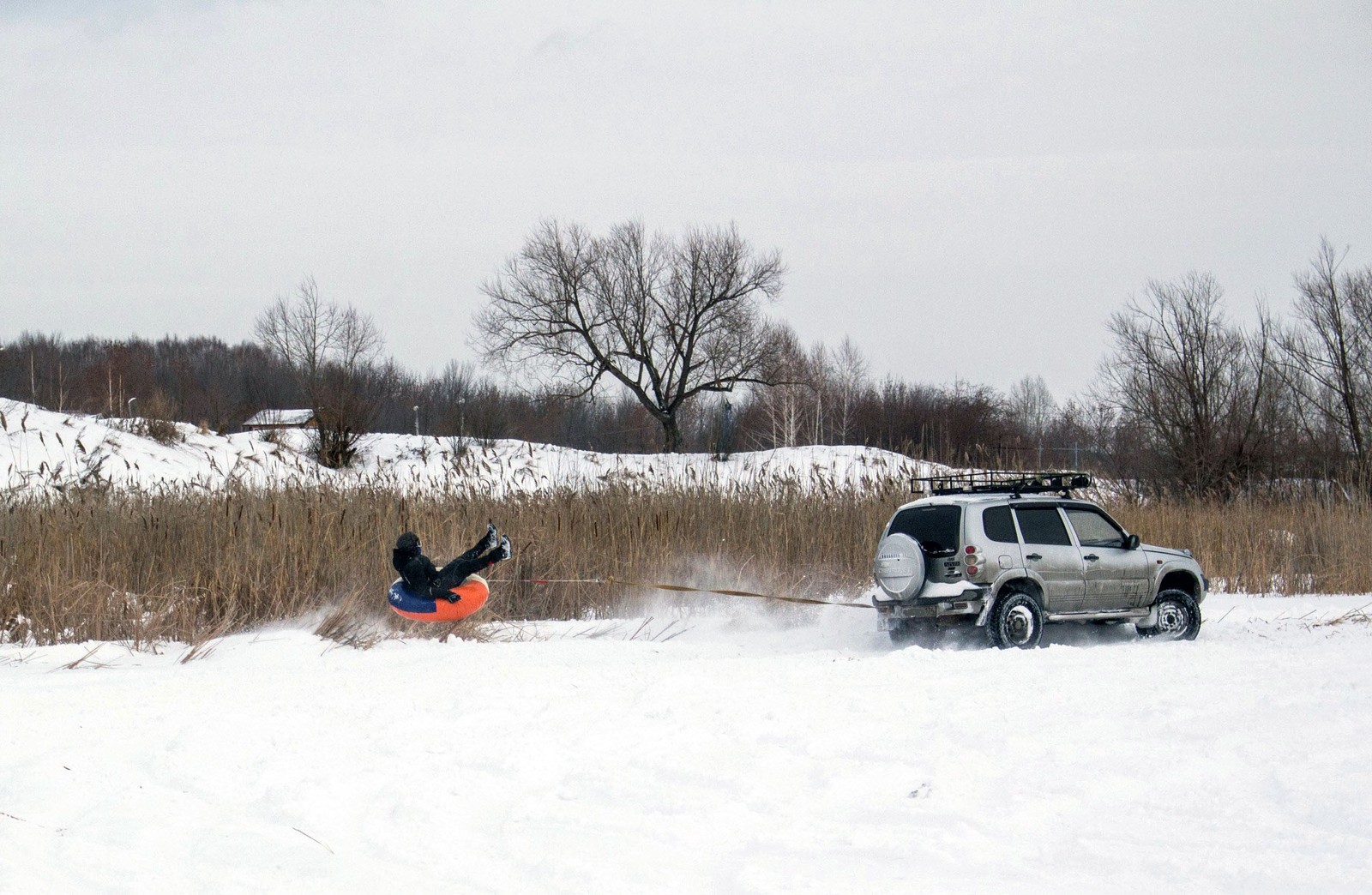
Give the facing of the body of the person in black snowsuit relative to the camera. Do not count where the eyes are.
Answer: to the viewer's right

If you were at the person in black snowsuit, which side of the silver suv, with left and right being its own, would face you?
back

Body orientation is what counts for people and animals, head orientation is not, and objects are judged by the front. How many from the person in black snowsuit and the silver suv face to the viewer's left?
0

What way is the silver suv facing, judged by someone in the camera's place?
facing away from the viewer and to the right of the viewer

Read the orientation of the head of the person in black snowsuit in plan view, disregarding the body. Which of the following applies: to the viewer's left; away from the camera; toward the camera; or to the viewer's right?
to the viewer's right

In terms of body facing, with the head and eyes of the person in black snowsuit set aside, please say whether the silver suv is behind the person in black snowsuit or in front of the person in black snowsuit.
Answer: in front

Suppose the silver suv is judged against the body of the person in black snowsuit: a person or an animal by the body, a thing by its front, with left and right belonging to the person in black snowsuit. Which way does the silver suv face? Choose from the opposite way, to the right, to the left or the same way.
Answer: the same way
